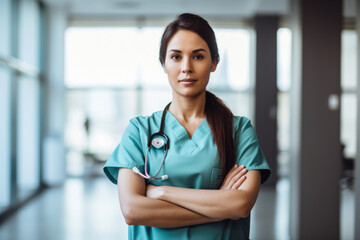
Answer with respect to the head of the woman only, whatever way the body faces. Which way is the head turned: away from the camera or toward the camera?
toward the camera

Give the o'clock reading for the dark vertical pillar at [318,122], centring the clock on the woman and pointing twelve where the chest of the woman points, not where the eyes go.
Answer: The dark vertical pillar is roughly at 7 o'clock from the woman.

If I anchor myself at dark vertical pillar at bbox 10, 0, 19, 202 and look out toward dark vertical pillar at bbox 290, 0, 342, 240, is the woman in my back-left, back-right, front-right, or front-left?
front-right

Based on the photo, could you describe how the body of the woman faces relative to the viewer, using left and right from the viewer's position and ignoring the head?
facing the viewer

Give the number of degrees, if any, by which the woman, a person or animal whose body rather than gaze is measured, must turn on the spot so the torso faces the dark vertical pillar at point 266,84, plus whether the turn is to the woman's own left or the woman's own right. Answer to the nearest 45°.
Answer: approximately 180°

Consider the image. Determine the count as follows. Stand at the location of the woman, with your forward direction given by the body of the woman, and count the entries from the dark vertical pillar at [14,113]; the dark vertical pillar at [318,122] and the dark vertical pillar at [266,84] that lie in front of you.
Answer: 0

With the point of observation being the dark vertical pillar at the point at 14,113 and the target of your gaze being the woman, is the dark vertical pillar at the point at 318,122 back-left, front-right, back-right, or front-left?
front-left

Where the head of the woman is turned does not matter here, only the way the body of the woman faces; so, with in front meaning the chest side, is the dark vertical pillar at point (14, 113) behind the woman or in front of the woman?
behind
